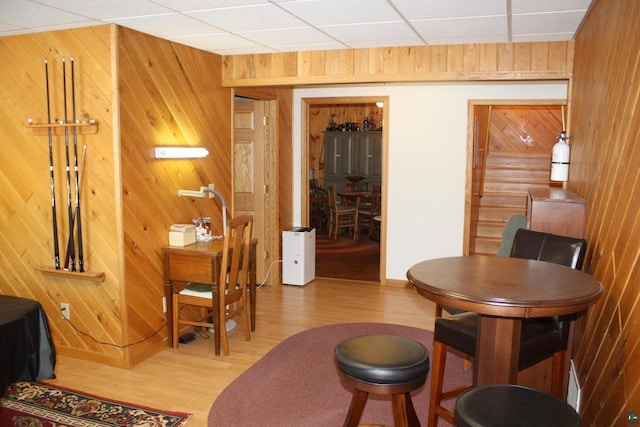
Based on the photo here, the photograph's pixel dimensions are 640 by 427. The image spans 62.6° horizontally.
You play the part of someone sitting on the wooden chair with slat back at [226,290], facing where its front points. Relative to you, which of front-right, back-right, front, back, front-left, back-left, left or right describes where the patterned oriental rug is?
left

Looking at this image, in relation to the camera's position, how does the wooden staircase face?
facing the viewer

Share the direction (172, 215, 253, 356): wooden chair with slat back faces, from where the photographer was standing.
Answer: facing away from the viewer and to the left of the viewer

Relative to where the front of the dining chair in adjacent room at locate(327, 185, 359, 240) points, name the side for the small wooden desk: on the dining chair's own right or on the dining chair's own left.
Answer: on the dining chair's own right

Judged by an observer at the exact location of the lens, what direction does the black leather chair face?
facing the viewer and to the left of the viewer

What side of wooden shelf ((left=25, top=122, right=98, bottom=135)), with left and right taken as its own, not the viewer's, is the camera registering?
front

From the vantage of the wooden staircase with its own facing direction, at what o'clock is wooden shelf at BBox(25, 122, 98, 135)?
The wooden shelf is roughly at 1 o'clock from the wooden staircase.

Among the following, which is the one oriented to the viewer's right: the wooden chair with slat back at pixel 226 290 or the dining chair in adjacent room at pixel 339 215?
the dining chair in adjacent room

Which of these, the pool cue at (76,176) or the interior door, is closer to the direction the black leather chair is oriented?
the pool cue

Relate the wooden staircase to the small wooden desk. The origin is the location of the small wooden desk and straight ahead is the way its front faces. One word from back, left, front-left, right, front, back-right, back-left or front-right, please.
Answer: left

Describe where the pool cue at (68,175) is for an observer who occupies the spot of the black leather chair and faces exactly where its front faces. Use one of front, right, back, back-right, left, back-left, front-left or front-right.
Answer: front-right

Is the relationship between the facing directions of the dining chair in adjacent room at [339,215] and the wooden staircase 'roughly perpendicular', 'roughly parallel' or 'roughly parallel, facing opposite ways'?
roughly perpendicular
